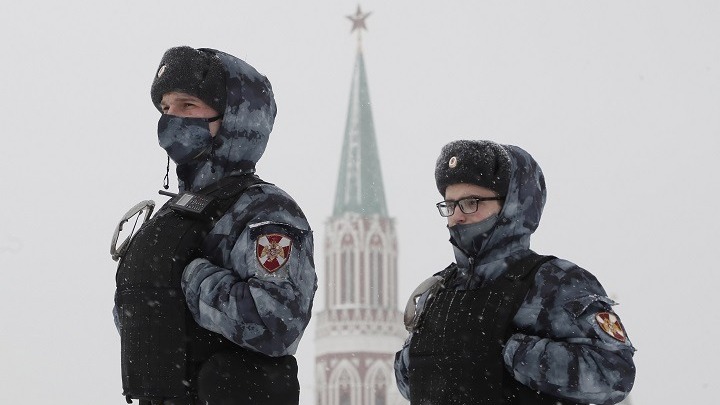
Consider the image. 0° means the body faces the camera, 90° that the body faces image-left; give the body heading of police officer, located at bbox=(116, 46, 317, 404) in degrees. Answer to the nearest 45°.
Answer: approximately 90°

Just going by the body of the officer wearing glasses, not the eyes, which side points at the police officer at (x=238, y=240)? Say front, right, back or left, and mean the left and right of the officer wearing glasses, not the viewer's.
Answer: front

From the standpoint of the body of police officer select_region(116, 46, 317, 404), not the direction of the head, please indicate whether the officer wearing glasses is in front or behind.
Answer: behind

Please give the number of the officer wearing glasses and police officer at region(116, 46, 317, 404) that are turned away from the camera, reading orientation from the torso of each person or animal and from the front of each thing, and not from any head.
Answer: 0

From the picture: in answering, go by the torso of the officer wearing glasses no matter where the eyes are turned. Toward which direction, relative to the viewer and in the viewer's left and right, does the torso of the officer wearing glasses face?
facing the viewer and to the left of the viewer
